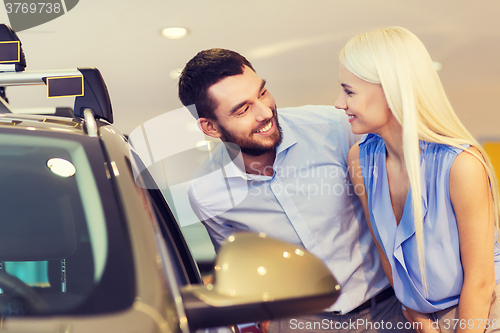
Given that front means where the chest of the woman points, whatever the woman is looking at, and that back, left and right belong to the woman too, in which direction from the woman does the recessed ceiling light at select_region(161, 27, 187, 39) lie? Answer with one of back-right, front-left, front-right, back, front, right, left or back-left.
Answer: right

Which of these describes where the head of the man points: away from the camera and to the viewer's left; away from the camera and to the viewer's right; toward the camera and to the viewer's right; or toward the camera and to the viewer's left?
toward the camera and to the viewer's right

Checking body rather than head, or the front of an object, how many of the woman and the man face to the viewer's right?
0

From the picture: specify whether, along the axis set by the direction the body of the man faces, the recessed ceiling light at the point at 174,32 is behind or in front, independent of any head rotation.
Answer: behind

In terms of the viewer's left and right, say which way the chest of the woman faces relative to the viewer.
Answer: facing the viewer and to the left of the viewer

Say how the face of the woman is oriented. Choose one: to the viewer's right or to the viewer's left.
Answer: to the viewer's left

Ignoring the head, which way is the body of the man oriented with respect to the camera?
toward the camera
